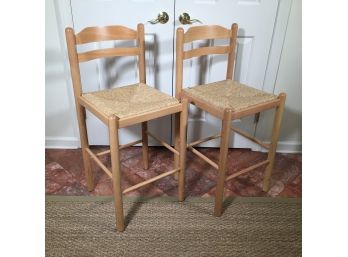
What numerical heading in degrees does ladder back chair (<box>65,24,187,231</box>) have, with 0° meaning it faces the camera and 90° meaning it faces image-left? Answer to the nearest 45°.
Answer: approximately 315°

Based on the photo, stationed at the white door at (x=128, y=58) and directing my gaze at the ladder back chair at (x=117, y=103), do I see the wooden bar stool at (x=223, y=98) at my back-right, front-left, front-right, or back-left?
front-left

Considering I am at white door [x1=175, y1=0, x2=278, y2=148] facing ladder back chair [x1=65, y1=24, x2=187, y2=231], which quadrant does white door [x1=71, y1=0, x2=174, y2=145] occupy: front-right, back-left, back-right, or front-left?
front-right

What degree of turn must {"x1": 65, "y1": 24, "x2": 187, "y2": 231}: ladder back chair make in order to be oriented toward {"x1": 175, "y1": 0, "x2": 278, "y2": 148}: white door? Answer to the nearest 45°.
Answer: approximately 90° to its left

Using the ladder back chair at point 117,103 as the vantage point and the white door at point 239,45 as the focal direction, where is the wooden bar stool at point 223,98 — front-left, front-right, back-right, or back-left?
front-right
